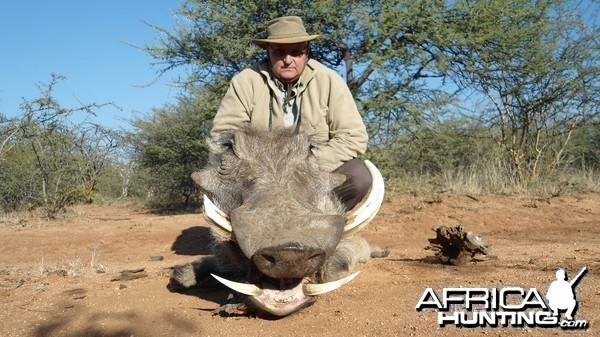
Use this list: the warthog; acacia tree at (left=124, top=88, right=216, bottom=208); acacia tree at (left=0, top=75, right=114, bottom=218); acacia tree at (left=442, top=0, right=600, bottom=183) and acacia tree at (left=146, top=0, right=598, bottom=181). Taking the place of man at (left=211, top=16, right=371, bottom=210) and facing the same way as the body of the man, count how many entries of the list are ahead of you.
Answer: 1

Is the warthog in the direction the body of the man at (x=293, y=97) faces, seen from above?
yes

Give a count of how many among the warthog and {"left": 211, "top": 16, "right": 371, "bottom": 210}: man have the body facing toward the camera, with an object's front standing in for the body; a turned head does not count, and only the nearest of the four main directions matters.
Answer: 2

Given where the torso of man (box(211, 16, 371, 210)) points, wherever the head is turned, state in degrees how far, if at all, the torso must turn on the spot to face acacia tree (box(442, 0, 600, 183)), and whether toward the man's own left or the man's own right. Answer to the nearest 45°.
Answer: approximately 135° to the man's own left

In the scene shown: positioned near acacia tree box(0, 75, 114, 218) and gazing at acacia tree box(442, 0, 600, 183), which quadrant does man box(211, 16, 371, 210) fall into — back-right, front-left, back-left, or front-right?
front-right

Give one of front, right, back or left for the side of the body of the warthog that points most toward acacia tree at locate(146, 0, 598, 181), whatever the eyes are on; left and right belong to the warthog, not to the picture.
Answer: back

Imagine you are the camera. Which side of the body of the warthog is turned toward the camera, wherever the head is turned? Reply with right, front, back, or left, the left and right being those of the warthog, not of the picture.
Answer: front

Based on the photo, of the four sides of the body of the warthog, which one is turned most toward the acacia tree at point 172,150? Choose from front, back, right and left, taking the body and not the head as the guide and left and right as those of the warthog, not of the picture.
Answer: back

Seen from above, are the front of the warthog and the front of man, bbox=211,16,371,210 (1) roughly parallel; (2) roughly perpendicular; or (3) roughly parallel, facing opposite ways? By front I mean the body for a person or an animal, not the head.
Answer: roughly parallel

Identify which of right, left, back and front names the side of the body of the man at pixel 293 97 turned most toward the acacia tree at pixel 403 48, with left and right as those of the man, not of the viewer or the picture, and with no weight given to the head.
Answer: back

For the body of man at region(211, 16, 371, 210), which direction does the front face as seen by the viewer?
toward the camera

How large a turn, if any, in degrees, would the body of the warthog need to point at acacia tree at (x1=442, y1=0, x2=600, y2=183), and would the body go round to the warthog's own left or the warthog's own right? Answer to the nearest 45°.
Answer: approximately 135° to the warthog's own left

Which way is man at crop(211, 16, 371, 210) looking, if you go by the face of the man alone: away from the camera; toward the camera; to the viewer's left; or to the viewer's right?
toward the camera
